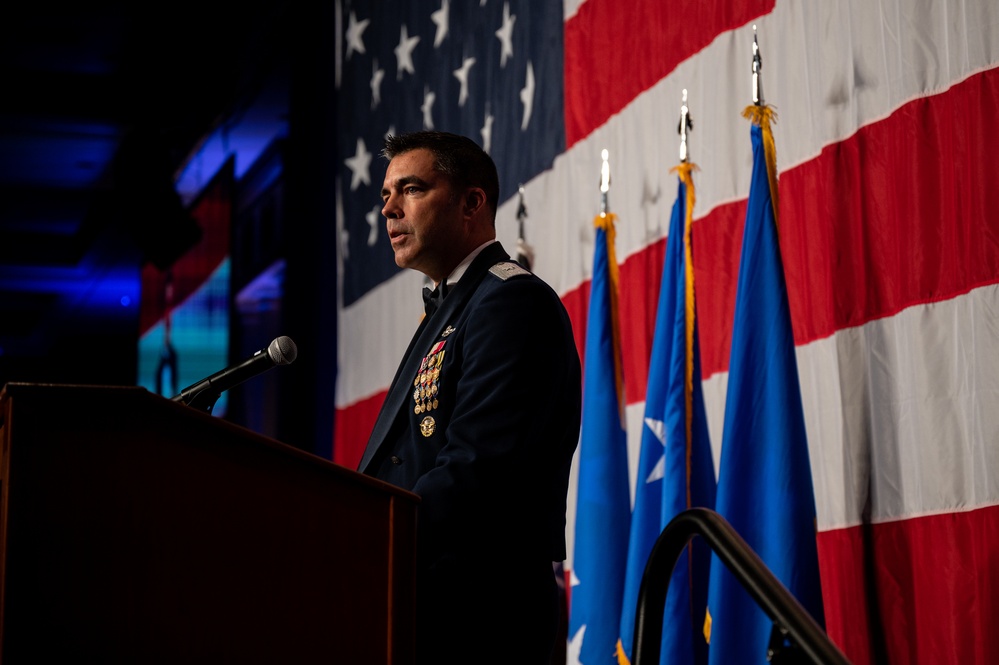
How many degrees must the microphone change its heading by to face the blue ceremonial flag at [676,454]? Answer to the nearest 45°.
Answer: approximately 45° to its left

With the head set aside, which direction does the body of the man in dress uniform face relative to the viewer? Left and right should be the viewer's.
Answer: facing to the left of the viewer

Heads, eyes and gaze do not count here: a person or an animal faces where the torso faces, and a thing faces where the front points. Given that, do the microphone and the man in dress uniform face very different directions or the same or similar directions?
very different directions

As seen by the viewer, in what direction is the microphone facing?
to the viewer's right

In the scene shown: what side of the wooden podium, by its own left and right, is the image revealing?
left

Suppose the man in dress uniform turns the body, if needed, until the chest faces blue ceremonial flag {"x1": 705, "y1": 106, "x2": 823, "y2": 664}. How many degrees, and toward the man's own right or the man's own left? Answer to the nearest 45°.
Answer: approximately 135° to the man's own right
